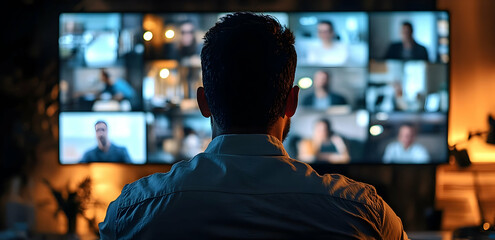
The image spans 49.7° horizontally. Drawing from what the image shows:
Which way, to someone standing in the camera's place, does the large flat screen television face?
facing the viewer

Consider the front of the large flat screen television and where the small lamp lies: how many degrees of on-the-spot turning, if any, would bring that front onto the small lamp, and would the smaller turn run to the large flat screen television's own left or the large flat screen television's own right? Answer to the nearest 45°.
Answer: approximately 90° to the large flat screen television's own left
